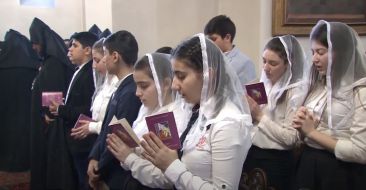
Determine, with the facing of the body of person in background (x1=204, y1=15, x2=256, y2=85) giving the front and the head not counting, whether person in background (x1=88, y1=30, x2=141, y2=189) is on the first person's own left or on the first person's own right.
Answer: on the first person's own left

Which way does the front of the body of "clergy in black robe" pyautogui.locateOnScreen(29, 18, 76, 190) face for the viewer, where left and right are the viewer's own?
facing to the left of the viewer

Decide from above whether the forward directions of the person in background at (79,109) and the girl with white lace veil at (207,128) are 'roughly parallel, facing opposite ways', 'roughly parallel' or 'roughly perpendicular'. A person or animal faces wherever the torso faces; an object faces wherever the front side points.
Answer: roughly parallel

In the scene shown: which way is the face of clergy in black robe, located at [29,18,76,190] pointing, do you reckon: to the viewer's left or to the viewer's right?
to the viewer's left

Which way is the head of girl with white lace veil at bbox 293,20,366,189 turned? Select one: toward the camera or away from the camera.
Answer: toward the camera

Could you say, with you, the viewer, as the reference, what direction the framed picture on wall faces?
facing the viewer

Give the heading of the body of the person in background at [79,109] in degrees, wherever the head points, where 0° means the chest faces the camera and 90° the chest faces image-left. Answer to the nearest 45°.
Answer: approximately 90°

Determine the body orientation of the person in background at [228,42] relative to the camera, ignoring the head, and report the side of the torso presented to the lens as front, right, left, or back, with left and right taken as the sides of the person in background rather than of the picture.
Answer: left

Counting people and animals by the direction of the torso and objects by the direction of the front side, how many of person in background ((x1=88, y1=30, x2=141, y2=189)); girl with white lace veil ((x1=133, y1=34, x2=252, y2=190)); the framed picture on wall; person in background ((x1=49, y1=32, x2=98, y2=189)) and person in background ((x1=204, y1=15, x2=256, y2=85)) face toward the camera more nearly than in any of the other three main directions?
1

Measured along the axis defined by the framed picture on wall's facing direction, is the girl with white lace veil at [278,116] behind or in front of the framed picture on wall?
in front

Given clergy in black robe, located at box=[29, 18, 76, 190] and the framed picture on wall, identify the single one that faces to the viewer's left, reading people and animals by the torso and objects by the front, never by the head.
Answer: the clergy in black robe

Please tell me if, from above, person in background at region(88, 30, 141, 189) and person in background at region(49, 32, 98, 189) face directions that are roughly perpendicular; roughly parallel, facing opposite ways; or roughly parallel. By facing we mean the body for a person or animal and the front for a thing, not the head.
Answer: roughly parallel

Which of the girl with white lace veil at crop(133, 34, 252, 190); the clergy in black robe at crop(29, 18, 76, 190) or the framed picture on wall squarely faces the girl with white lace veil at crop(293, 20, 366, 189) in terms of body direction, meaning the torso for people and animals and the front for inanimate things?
the framed picture on wall

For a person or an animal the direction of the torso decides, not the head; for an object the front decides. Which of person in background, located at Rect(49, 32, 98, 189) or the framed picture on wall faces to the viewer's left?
the person in background

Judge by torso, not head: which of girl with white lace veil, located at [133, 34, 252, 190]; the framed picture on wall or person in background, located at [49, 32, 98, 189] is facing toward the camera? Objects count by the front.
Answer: the framed picture on wall

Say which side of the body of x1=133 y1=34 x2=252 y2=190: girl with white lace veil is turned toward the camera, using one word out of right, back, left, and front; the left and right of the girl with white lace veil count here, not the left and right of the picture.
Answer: left

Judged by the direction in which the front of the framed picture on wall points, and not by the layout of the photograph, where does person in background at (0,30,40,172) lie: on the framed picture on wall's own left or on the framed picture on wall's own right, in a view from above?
on the framed picture on wall's own right

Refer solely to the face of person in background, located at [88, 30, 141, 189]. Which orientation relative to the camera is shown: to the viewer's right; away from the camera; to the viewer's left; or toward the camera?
to the viewer's left
